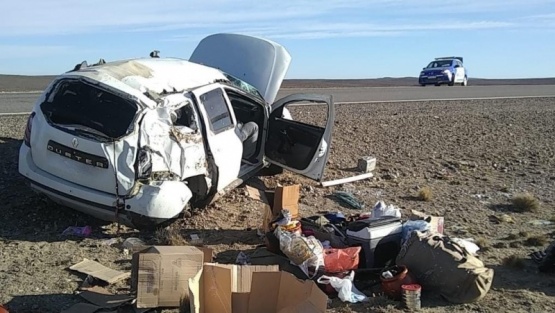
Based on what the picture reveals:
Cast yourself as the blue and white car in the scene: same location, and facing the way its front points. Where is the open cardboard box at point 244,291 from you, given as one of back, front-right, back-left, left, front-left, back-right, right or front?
front-left

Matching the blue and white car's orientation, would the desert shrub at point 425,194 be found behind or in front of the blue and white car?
in front

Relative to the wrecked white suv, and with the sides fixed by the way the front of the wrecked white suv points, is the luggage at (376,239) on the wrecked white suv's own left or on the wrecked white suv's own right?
on the wrecked white suv's own right

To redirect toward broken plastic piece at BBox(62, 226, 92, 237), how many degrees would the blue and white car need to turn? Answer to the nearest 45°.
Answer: approximately 45° to its left

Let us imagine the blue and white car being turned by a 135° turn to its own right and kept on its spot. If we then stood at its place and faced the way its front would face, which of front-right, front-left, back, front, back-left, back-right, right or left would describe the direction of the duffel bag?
back

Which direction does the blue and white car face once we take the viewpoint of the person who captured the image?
facing the viewer and to the left of the viewer

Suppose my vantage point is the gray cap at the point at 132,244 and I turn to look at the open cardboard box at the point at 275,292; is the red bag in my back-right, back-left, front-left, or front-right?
front-left

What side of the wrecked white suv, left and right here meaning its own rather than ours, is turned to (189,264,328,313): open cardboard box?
right

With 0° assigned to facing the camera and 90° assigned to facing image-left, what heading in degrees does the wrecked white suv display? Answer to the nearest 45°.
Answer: approximately 225°

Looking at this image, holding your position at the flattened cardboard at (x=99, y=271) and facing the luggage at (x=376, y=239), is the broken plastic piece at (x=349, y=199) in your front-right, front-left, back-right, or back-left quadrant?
front-left

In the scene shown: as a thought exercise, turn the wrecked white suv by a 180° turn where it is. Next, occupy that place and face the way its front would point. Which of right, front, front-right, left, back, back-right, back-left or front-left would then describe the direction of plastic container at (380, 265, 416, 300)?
left

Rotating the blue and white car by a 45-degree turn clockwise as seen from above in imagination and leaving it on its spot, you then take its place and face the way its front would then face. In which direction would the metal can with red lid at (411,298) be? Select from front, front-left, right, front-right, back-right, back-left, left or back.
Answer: left

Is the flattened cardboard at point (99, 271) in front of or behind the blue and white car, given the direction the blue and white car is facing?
in front

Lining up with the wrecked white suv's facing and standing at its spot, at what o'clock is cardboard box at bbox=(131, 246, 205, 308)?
The cardboard box is roughly at 4 o'clock from the wrecked white suv.

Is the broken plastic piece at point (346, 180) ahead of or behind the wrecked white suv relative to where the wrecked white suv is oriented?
ahead
